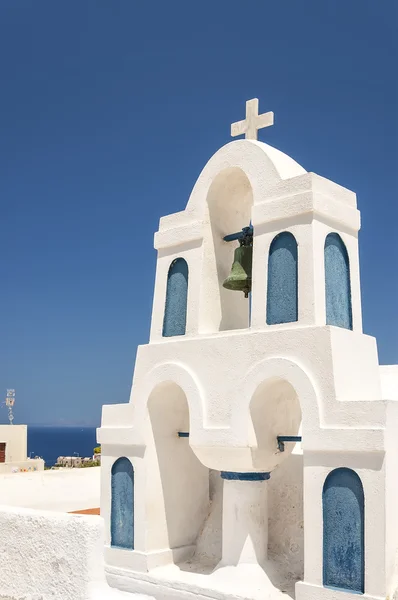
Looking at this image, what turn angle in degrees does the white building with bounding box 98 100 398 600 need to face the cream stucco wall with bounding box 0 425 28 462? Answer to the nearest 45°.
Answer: approximately 90° to its right

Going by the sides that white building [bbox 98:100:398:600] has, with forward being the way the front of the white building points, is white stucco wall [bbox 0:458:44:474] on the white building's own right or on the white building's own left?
on the white building's own right

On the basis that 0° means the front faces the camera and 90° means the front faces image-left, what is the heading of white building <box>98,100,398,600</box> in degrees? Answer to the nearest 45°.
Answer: approximately 45°
